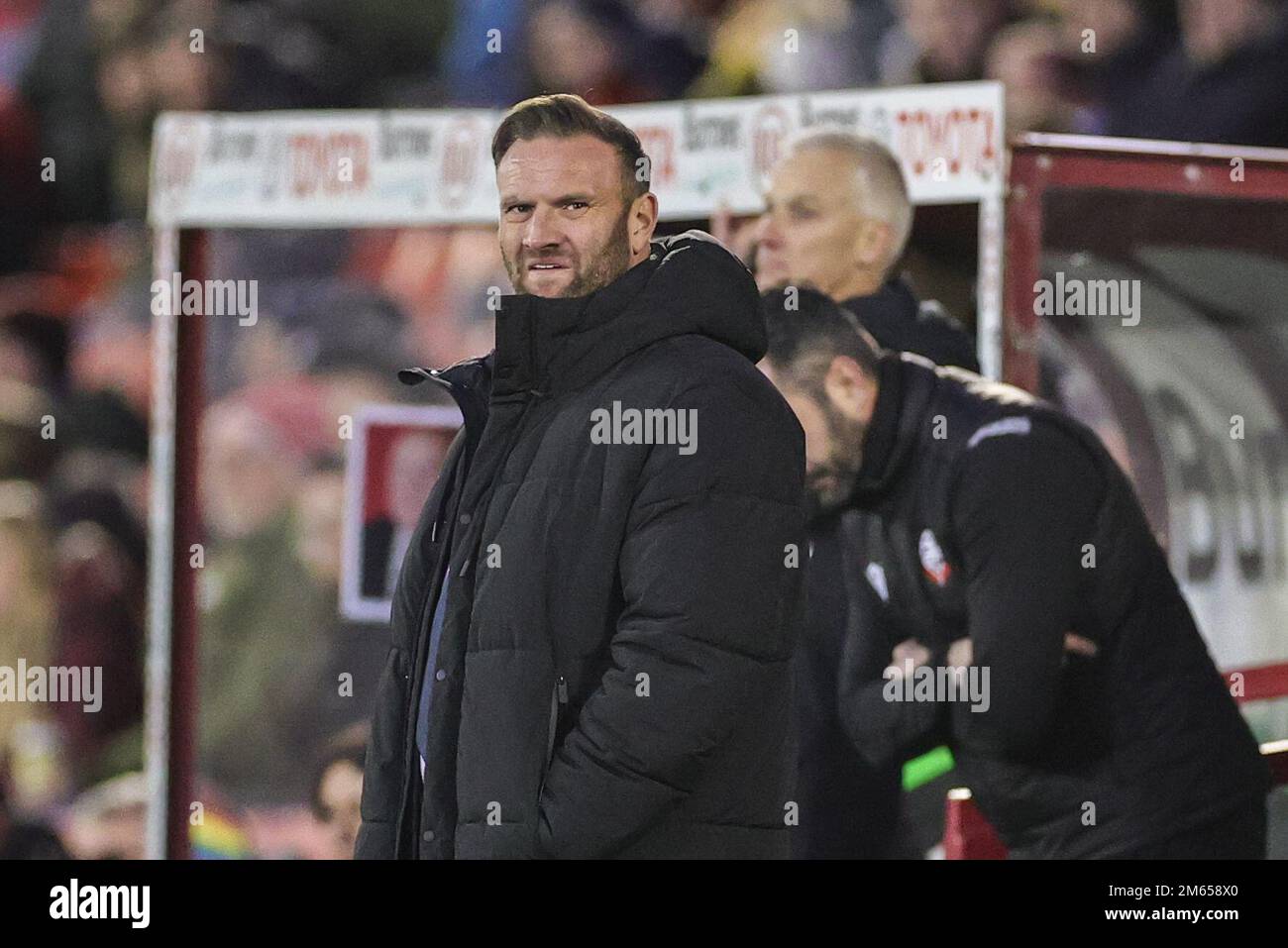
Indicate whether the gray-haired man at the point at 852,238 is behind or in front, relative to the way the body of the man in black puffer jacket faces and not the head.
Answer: behind

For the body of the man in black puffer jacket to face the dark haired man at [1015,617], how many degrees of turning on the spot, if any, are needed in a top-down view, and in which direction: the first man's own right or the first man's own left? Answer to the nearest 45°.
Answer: approximately 180°

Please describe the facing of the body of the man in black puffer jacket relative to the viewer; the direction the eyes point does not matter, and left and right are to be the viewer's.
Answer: facing the viewer and to the left of the viewer
